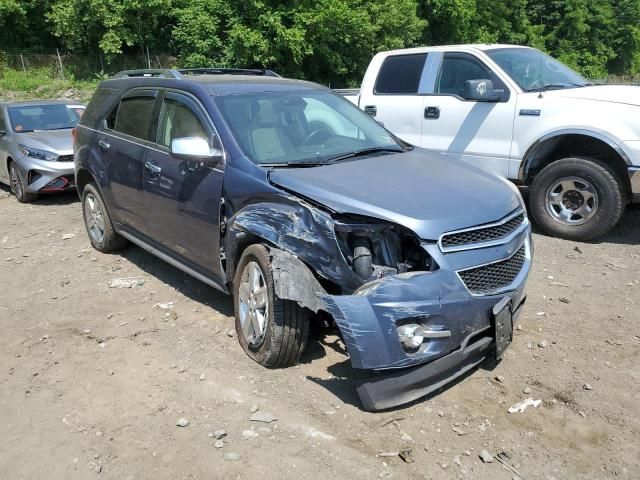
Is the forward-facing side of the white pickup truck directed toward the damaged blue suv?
no

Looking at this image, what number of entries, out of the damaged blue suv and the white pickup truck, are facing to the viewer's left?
0

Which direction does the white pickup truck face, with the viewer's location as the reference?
facing the viewer and to the right of the viewer

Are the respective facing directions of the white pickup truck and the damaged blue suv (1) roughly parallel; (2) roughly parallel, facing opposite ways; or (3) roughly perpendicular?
roughly parallel

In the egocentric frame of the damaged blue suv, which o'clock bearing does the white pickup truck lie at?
The white pickup truck is roughly at 9 o'clock from the damaged blue suv.

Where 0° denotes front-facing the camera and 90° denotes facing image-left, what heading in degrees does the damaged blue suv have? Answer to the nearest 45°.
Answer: approximately 315°
